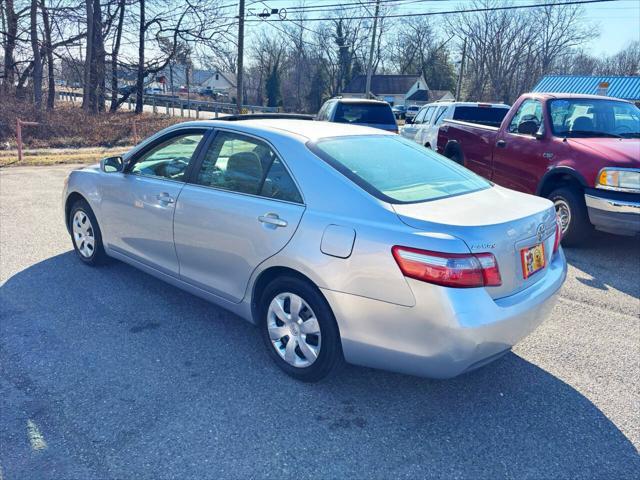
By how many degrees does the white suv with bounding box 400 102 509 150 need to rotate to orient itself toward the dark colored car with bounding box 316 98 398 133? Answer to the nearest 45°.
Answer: approximately 45° to its left

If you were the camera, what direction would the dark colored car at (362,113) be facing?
facing away from the viewer and to the left of the viewer

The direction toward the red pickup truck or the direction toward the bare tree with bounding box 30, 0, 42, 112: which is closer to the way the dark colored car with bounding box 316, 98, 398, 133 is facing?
the bare tree

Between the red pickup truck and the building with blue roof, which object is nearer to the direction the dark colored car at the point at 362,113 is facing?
the building with blue roof

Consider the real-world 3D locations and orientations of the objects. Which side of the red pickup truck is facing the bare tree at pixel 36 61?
back

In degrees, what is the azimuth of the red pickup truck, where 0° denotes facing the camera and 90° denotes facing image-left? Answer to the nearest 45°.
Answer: approximately 315°

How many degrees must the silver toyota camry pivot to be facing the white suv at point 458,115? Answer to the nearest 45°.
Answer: approximately 45° to its right

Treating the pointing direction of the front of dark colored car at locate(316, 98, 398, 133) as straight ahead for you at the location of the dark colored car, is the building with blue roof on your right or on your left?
on your right
